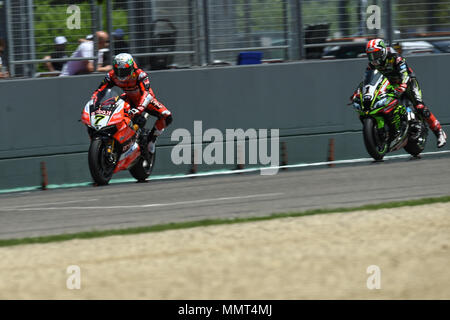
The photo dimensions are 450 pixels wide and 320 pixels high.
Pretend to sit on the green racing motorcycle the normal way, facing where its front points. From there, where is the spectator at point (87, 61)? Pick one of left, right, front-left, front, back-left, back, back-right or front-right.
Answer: front-right

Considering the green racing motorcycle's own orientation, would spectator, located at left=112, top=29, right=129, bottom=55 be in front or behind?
in front

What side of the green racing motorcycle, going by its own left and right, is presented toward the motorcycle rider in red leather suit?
front

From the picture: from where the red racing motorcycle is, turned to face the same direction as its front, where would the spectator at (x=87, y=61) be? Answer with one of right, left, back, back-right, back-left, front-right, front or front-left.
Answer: back-right

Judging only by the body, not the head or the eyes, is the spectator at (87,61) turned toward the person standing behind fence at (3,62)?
no

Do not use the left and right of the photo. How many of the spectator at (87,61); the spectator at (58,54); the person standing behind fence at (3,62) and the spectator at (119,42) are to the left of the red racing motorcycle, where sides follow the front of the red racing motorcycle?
0

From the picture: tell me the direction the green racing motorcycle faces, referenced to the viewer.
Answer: facing the viewer and to the left of the viewer

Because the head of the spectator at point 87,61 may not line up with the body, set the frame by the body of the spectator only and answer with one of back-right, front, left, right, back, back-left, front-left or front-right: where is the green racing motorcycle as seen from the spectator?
front

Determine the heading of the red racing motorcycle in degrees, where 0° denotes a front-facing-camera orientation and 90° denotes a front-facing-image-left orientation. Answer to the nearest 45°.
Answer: approximately 45°

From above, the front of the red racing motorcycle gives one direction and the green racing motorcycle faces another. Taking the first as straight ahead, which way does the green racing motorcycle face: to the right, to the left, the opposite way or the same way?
the same way
